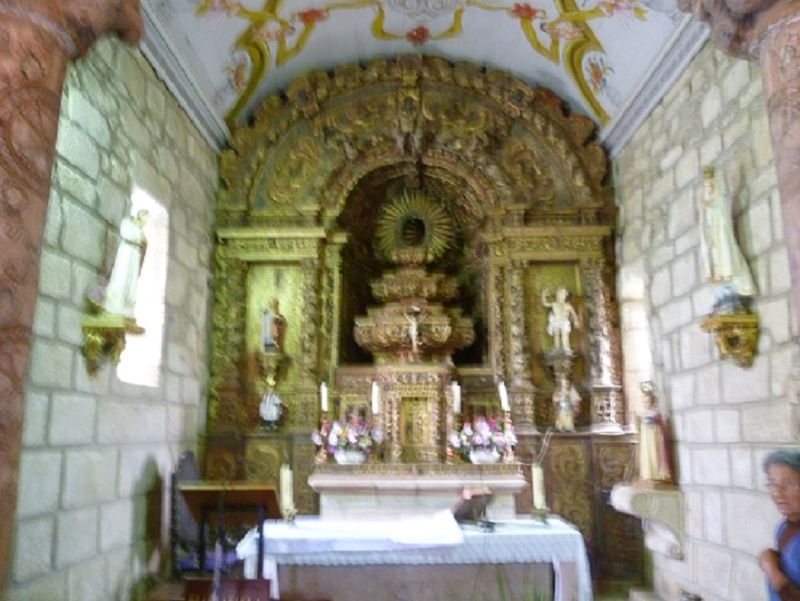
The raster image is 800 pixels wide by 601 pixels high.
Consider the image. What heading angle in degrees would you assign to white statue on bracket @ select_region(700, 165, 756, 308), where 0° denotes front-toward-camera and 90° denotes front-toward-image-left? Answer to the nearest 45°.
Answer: approximately 45°

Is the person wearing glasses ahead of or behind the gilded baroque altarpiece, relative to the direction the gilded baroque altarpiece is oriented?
ahead

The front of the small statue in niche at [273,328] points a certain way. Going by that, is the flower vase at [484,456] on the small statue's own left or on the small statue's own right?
on the small statue's own left

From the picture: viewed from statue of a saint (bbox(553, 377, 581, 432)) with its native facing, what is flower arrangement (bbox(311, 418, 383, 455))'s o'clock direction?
The flower arrangement is roughly at 2 o'clock from the statue of a saint.

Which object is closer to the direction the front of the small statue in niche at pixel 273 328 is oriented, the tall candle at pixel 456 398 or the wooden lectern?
the wooden lectern

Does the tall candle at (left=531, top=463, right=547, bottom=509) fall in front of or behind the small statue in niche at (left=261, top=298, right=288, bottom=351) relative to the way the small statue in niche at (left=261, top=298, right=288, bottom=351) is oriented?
in front

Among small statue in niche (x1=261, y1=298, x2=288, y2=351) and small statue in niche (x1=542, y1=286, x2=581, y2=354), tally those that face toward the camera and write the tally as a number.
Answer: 2

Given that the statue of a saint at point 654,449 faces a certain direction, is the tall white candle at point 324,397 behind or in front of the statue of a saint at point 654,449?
in front

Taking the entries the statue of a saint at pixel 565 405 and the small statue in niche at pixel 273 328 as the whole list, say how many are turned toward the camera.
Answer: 2
